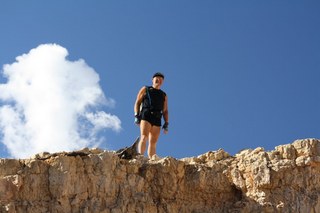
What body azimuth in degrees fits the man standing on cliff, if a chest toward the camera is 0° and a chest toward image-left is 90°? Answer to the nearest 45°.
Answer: approximately 0°
